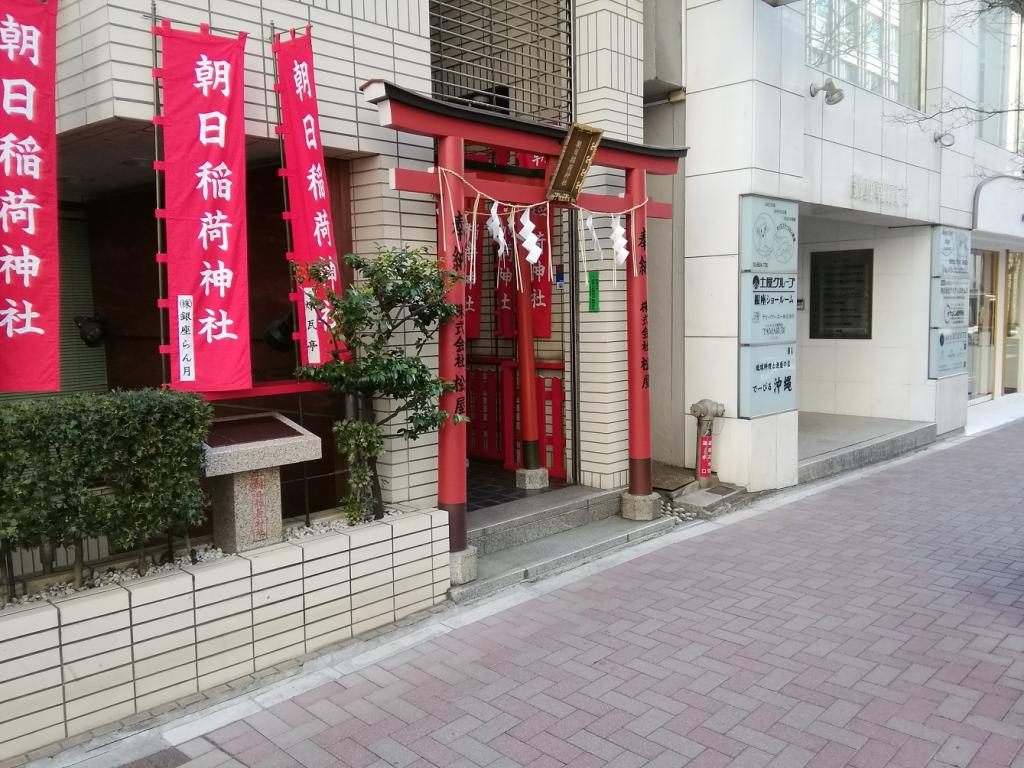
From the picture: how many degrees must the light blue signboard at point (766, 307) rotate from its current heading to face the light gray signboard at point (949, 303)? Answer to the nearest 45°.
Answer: approximately 90° to its left

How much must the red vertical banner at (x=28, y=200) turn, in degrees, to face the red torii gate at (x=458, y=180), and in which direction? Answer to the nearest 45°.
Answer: approximately 90° to its left

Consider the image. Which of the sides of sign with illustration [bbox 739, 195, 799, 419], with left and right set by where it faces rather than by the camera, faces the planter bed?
right

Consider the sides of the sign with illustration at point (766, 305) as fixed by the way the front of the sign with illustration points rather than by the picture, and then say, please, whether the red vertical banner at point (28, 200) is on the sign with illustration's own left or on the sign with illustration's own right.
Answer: on the sign with illustration's own right

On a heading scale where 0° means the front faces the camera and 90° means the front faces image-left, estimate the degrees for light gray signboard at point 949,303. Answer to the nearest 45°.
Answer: approximately 315°

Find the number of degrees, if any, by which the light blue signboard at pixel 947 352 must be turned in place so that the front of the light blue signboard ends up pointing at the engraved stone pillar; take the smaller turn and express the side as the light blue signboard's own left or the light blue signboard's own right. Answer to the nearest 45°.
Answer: approximately 45° to the light blue signboard's own right

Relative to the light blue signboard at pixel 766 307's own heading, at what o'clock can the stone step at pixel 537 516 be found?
The stone step is roughly at 3 o'clock from the light blue signboard.

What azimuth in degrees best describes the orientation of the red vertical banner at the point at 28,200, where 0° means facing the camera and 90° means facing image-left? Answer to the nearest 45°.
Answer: approximately 0°

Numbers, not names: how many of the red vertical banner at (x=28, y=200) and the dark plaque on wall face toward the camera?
2

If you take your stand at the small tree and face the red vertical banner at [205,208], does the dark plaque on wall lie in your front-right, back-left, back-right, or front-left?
back-right

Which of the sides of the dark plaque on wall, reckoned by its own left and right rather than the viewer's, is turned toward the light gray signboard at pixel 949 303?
left
